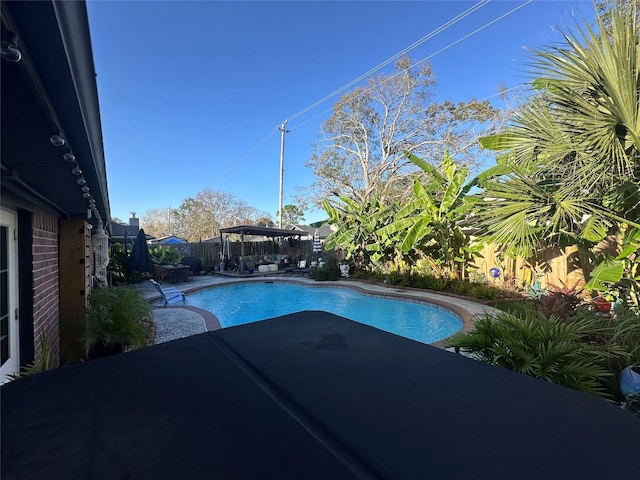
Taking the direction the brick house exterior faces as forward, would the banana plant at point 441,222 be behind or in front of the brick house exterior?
in front

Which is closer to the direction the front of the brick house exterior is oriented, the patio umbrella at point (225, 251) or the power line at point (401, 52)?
the power line

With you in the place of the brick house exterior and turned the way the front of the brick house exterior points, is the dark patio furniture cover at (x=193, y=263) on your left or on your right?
on your left

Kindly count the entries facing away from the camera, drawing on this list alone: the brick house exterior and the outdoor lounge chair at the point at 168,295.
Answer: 0

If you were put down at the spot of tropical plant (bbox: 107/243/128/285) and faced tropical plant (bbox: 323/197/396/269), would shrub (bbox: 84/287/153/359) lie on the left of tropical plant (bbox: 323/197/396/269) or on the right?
right

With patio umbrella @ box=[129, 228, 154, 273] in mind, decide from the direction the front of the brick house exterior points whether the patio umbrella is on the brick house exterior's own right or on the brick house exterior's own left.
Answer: on the brick house exterior's own left

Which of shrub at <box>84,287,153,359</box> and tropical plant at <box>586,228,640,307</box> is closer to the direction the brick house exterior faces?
the tropical plant

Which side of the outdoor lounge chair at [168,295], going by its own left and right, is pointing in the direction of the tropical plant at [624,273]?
front

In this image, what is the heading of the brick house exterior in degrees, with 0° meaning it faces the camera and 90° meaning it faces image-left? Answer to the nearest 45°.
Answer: approximately 270°

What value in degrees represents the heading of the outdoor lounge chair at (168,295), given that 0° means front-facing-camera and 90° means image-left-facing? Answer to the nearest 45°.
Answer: approximately 315°
